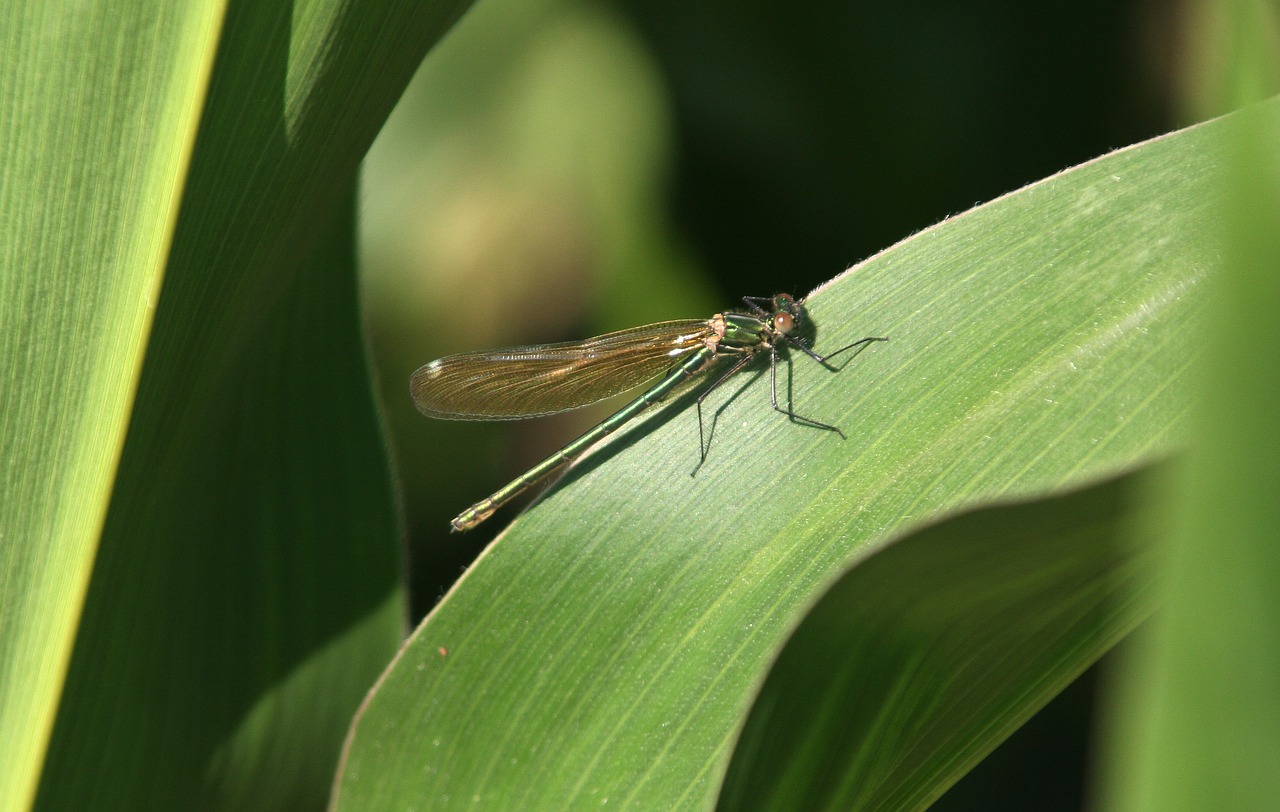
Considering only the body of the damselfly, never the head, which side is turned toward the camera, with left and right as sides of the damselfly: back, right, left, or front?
right

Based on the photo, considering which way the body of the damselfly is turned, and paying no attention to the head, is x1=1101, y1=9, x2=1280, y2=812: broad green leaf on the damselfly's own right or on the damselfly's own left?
on the damselfly's own right

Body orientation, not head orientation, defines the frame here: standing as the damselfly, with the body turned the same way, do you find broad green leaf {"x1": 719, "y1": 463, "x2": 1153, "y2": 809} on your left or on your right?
on your right
